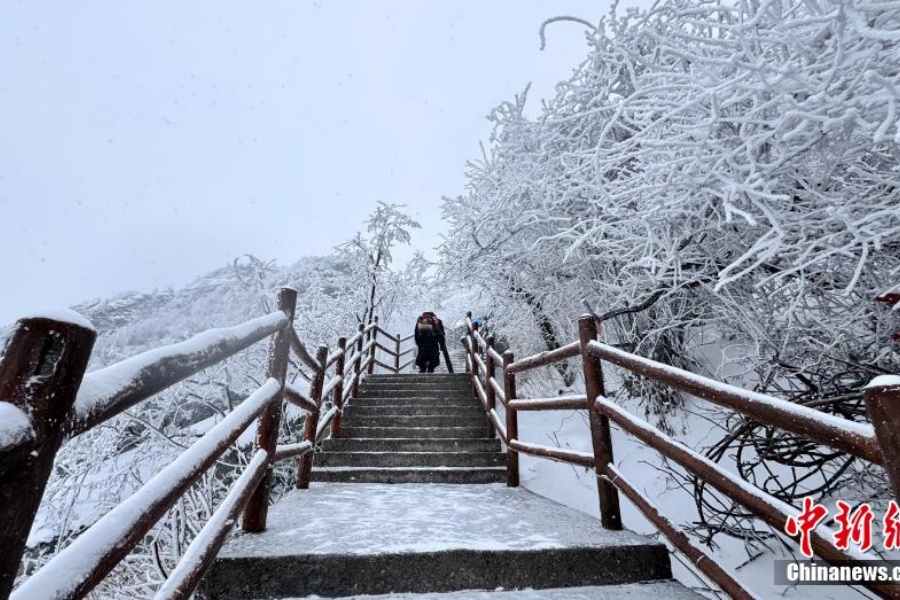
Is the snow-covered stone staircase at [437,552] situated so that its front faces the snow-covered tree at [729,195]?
no

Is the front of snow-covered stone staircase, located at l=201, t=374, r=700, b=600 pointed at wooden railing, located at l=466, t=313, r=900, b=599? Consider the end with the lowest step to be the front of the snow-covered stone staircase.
no

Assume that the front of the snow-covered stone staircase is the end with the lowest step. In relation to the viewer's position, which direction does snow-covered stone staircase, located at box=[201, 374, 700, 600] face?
facing the viewer

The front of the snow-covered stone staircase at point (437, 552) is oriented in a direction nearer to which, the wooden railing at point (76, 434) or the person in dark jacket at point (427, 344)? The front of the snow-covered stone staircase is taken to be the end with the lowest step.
the wooden railing

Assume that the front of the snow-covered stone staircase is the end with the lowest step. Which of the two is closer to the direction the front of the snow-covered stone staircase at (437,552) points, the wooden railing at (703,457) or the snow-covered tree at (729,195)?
the wooden railing

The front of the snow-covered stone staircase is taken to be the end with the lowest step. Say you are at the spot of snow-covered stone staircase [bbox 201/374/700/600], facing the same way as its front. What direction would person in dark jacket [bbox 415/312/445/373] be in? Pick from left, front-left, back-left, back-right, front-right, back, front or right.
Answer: back
